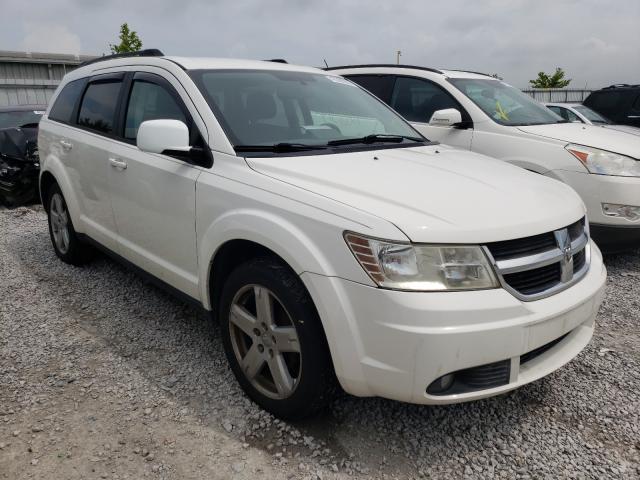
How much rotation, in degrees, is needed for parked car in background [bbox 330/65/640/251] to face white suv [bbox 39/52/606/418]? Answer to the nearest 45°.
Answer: approximately 45° to its right

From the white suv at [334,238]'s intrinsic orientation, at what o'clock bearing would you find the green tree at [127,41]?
The green tree is roughly at 7 o'clock from the white suv.

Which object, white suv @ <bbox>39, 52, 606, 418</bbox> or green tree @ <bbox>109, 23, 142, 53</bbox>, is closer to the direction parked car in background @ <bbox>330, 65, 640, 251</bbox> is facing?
the white suv

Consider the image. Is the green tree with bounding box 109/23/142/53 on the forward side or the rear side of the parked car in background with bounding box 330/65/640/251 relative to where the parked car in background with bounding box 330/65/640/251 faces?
on the rear side

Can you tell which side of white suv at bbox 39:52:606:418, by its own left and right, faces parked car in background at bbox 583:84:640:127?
left

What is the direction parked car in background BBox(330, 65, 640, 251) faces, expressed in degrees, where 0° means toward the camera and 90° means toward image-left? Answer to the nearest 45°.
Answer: approximately 315°

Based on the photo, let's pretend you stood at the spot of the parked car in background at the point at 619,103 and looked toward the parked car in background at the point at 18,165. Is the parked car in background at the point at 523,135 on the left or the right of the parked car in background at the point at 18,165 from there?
left

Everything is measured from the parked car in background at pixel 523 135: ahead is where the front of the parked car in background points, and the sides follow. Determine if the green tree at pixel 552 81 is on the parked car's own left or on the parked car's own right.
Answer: on the parked car's own left

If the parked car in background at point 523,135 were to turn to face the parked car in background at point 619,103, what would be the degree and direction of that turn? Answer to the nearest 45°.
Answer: approximately 135° to its left
